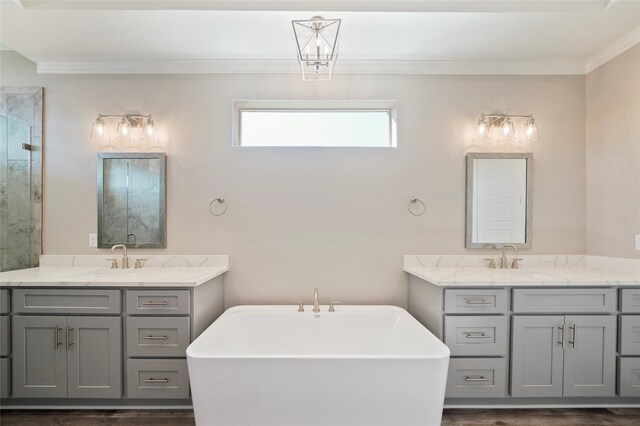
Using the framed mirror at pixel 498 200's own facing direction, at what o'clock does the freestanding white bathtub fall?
The freestanding white bathtub is roughly at 1 o'clock from the framed mirror.

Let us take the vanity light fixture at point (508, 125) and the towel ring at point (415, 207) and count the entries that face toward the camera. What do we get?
2

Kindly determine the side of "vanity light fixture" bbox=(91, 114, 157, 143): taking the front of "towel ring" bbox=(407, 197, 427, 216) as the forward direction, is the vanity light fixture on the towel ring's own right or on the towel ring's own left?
on the towel ring's own right

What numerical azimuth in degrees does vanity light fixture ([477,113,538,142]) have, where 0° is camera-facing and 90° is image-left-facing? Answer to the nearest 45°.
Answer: approximately 0°

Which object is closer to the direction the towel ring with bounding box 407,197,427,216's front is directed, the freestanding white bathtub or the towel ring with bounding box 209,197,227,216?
the freestanding white bathtub

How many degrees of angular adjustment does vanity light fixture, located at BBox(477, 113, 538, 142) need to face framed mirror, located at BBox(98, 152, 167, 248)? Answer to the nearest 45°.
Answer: approximately 45° to its right
